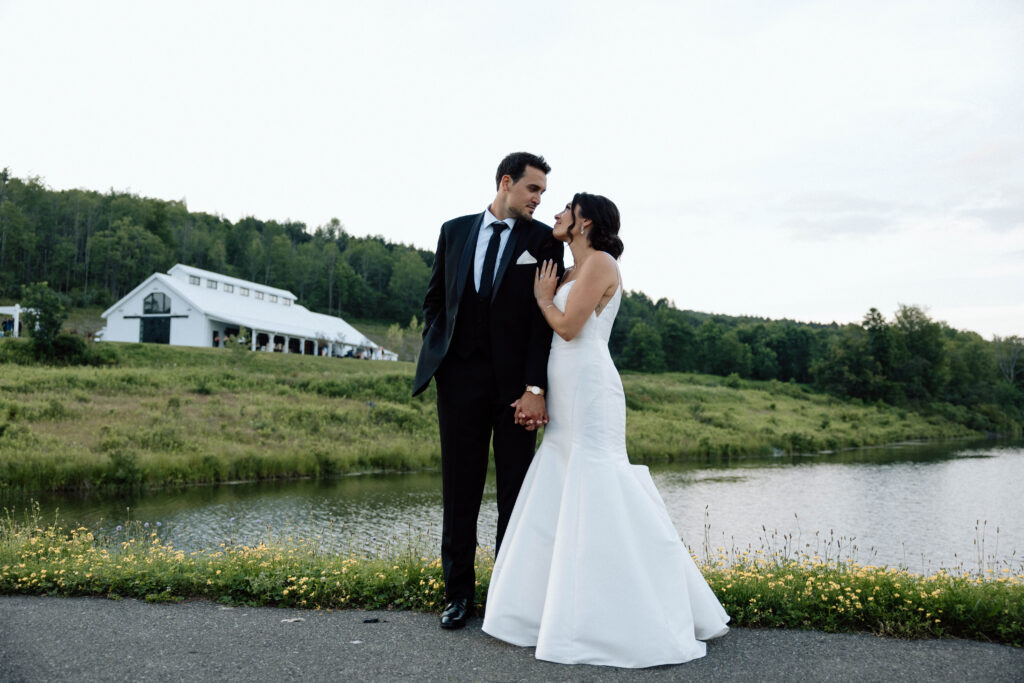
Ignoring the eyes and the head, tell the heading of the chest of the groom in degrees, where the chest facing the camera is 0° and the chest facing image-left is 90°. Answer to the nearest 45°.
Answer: approximately 0°

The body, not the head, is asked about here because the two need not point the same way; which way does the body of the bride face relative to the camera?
to the viewer's left

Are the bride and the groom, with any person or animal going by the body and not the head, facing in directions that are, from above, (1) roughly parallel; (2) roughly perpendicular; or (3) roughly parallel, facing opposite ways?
roughly perpendicular

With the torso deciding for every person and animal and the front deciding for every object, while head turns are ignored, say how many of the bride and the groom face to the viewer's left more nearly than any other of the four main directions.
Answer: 1

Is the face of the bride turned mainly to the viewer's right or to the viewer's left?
to the viewer's left
